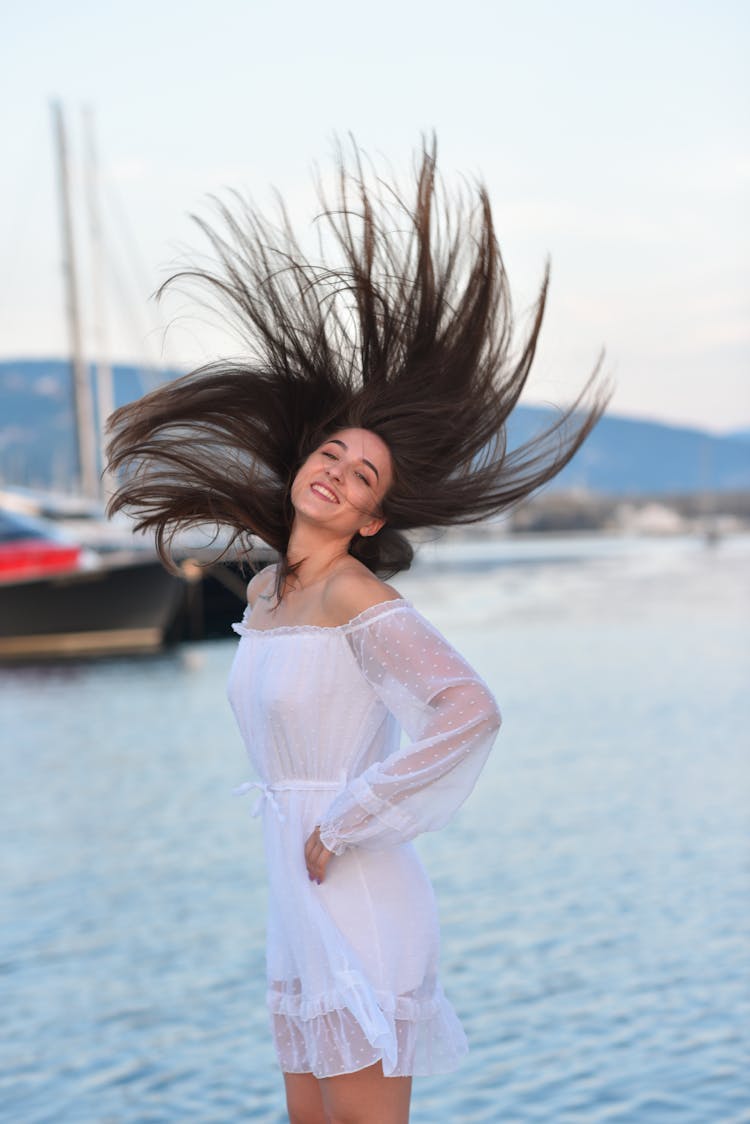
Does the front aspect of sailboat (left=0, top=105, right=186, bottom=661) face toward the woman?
no

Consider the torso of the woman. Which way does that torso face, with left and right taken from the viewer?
facing the viewer and to the left of the viewer

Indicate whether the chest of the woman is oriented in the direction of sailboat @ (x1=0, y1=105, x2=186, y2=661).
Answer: no
